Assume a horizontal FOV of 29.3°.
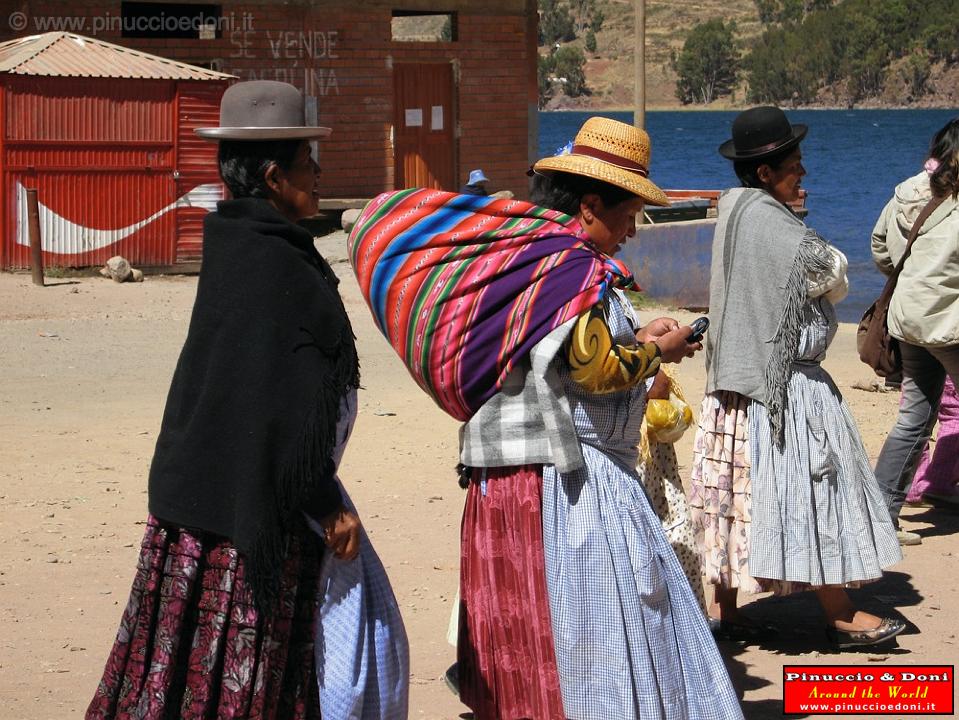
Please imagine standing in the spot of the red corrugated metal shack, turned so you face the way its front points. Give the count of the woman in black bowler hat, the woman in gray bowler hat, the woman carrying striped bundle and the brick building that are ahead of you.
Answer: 3

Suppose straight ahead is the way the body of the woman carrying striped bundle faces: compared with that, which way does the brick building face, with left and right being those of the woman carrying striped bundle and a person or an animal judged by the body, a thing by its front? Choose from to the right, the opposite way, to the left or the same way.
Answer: to the right

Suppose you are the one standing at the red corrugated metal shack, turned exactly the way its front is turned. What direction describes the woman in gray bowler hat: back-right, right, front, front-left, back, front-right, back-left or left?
front

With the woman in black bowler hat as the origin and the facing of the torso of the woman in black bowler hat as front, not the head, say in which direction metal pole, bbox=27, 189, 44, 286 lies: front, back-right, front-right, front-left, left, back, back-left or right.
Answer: back-left

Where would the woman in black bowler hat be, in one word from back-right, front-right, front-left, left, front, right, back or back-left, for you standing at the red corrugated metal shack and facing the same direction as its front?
front

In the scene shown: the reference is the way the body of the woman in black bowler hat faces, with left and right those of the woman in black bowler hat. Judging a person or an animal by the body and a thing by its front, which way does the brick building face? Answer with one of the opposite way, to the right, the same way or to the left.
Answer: to the right

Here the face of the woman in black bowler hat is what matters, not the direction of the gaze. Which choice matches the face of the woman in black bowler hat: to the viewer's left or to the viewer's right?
to the viewer's right

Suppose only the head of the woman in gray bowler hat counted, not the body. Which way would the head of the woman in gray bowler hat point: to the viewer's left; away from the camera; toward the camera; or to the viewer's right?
to the viewer's right

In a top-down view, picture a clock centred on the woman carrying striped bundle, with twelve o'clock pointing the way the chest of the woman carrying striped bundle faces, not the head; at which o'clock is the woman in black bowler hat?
The woman in black bowler hat is roughly at 10 o'clock from the woman carrying striped bundle.

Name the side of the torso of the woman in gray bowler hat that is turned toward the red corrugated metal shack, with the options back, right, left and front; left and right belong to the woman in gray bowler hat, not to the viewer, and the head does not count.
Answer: left

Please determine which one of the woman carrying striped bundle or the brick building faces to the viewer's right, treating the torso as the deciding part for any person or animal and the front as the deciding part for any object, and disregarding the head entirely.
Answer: the woman carrying striped bundle

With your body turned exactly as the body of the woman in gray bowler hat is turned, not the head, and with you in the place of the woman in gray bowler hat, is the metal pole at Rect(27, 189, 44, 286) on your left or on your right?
on your left

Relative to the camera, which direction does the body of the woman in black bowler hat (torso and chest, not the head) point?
to the viewer's right

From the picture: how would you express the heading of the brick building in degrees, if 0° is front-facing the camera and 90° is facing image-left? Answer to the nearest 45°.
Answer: approximately 0°

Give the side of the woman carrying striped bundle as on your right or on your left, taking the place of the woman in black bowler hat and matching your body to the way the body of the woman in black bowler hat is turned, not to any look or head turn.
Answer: on your right

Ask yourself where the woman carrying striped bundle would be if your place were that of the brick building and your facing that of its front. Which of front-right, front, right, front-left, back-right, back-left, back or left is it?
front

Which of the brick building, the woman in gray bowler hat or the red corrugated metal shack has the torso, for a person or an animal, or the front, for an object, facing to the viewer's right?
the woman in gray bowler hat

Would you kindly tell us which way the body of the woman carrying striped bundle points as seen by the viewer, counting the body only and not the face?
to the viewer's right

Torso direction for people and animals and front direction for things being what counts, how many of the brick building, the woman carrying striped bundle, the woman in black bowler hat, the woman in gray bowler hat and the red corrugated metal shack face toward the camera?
2
